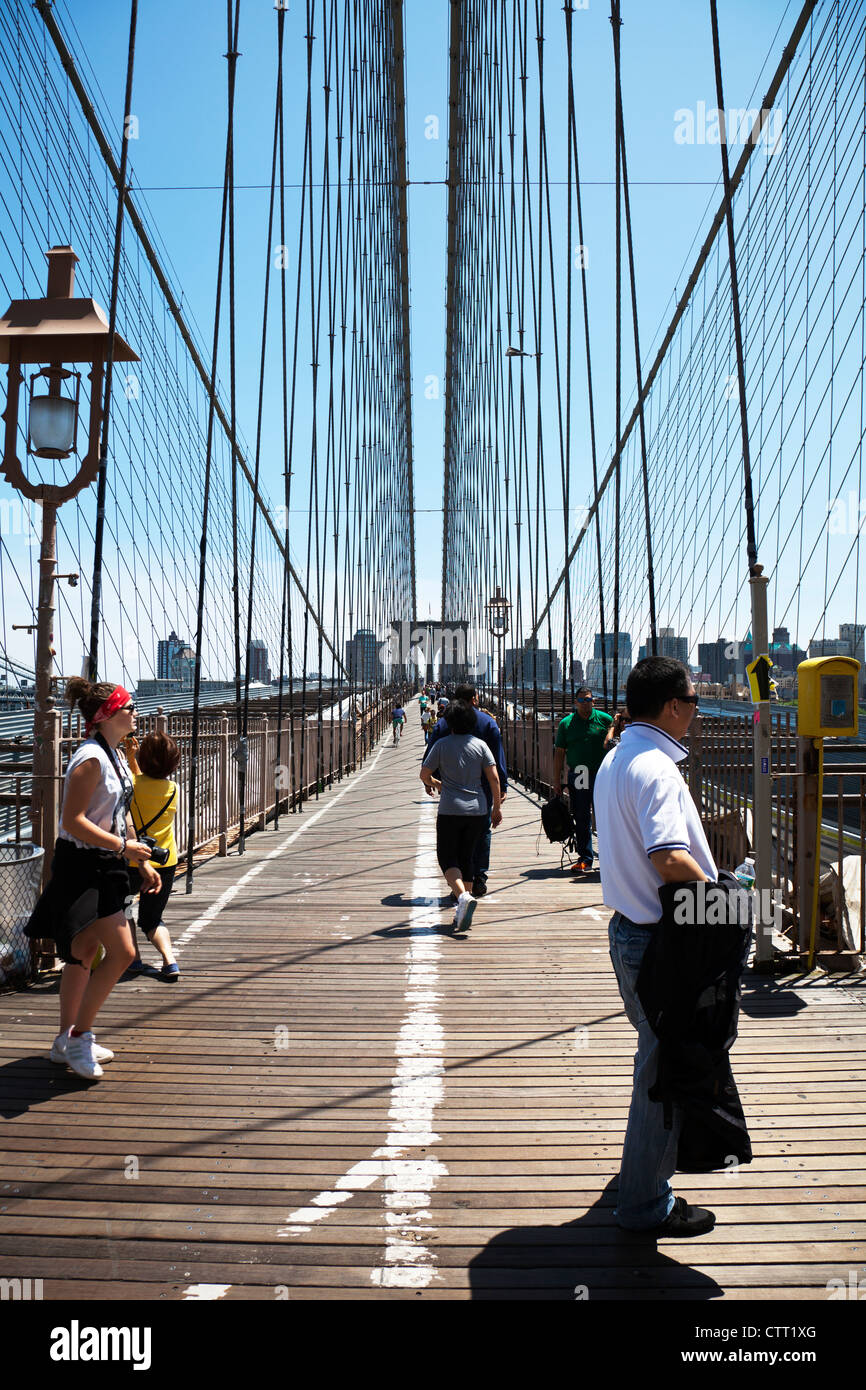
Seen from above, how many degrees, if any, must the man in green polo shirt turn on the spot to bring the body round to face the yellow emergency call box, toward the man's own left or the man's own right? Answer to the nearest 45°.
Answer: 0° — they already face it

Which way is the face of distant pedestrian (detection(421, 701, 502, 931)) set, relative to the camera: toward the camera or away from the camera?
away from the camera

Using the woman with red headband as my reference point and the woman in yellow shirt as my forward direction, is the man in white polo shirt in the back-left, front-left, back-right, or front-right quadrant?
back-right

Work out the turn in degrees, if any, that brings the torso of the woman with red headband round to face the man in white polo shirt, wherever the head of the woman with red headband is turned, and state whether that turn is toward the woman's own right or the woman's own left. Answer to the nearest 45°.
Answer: approximately 45° to the woman's own right

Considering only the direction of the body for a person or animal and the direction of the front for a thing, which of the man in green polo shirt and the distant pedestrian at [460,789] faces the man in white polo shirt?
the man in green polo shirt

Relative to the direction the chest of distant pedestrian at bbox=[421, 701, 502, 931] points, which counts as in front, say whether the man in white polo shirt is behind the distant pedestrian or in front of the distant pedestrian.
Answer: behind

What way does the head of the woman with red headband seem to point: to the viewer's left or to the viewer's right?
to the viewer's right

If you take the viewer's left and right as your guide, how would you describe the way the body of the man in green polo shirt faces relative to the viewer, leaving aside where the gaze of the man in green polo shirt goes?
facing the viewer

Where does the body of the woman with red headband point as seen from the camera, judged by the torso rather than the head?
to the viewer's right

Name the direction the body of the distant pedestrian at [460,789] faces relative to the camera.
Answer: away from the camera

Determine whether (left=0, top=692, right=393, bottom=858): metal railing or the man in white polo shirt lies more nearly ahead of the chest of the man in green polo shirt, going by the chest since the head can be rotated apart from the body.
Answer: the man in white polo shirt

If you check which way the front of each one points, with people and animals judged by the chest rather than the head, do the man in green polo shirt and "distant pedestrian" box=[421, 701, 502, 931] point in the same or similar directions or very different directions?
very different directions

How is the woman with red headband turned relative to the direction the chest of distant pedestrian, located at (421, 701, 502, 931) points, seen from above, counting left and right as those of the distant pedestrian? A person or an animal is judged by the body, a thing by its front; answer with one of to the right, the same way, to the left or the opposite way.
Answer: to the right
